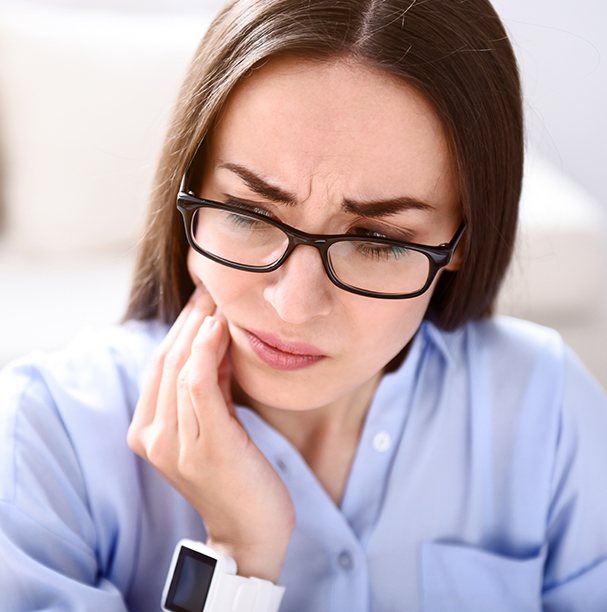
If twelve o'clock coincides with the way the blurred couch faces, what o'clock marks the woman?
The woman is roughly at 11 o'clock from the blurred couch.

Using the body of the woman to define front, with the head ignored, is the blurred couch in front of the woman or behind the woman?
behind

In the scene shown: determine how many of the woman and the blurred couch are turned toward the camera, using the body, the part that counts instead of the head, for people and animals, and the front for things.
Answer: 2

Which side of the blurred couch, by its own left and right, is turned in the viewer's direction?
front

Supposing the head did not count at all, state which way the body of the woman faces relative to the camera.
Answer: toward the camera
